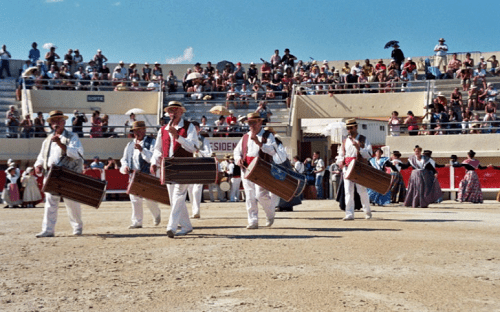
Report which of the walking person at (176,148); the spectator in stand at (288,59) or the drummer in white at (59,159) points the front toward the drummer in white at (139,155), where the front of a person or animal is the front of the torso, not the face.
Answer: the spectator in stand

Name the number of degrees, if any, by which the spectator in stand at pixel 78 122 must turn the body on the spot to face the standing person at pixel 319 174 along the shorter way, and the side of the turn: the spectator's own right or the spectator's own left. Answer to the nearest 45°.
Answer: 0° — they already face them

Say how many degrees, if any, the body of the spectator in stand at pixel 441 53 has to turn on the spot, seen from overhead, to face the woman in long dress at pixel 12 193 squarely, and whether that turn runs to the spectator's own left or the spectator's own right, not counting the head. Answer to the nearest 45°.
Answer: approximately 45° to the spectator's own right

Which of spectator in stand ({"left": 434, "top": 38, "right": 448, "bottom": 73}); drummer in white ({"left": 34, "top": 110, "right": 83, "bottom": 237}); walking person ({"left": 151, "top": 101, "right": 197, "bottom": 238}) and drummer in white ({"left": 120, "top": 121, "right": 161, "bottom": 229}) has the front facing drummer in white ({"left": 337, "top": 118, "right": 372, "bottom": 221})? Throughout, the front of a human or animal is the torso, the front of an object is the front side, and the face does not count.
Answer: the spectator in stand

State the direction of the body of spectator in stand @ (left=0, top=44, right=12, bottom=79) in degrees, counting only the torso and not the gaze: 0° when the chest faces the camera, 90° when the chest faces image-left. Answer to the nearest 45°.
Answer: approximately 0°

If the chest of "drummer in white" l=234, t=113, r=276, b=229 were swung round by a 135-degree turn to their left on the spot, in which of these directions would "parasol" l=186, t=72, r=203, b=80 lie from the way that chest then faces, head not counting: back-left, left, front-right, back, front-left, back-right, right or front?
left

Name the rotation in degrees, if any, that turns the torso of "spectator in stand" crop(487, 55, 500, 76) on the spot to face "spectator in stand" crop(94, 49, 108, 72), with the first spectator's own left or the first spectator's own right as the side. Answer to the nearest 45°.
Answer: approximately 45° to the first spectator's own right

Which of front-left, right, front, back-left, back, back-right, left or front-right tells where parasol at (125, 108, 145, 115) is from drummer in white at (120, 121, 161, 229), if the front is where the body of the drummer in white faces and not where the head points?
back-right
